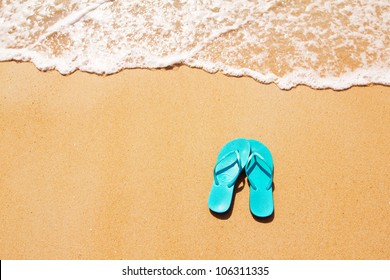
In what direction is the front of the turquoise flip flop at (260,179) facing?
away from the camera
